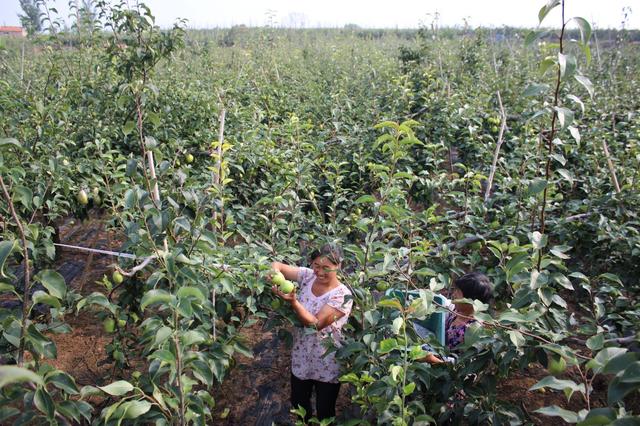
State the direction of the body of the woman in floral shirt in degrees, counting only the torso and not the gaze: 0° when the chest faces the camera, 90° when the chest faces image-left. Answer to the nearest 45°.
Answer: approximately 45°
